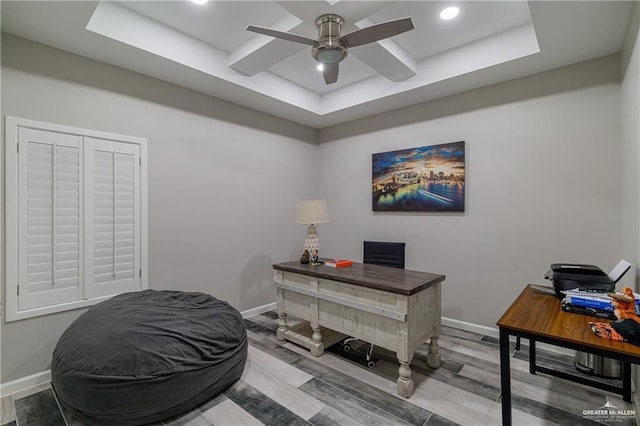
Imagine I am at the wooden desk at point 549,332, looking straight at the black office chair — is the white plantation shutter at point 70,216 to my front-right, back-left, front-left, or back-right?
front-left

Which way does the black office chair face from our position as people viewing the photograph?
facing the viewer and to the left of the viewer

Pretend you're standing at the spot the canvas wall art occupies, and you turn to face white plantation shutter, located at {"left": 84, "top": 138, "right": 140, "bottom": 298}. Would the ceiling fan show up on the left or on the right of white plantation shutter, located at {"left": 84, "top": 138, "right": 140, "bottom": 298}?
left

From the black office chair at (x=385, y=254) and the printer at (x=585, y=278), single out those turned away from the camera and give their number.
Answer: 0

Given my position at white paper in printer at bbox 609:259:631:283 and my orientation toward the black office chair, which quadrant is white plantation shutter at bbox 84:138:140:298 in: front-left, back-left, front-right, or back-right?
front-left

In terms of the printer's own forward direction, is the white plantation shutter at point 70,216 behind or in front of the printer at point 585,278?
in front

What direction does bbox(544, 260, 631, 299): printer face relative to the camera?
to the viewer's left

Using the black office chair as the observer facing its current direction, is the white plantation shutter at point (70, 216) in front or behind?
in front

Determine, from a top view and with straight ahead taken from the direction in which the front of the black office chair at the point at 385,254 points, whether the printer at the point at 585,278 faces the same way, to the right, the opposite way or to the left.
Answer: to the right

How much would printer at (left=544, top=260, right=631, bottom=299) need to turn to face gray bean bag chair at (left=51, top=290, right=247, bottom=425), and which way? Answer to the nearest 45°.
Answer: approximately 45° to its left
